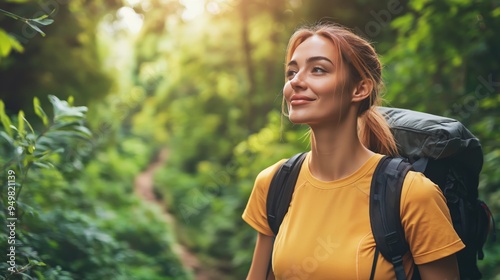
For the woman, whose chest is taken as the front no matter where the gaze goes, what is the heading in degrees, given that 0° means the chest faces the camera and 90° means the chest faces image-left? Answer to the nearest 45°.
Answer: approximately 45°
